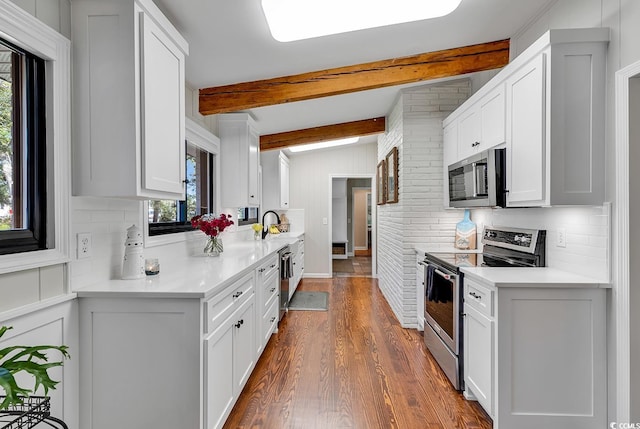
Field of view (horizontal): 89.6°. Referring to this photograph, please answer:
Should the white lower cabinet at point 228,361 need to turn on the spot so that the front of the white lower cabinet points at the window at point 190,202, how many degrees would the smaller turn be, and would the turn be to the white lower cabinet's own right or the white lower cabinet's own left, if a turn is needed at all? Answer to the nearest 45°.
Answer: approximately 135° to the white lower cabinet's own left

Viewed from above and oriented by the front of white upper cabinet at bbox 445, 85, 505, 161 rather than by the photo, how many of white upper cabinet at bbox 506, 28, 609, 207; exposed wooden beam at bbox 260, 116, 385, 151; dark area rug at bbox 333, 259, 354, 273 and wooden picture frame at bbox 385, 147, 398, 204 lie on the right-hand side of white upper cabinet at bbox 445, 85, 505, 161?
3

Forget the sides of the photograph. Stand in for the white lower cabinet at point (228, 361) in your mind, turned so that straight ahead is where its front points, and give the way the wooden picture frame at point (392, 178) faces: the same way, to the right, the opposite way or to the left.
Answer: the opposite way

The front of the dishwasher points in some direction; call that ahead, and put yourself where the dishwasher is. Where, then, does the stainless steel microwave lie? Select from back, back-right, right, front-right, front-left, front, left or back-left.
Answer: front-right

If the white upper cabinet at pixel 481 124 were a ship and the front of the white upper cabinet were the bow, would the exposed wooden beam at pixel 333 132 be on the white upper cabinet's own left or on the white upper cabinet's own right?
on the white upper cabinet's own right

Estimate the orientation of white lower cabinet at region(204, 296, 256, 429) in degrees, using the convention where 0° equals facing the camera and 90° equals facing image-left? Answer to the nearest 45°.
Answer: approximately 315°

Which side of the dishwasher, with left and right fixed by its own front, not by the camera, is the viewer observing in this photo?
right

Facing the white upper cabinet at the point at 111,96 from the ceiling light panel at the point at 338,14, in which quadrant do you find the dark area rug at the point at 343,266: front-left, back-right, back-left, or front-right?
back-right

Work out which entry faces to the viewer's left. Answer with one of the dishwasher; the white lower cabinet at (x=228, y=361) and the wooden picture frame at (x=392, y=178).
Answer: the wooden picture frame

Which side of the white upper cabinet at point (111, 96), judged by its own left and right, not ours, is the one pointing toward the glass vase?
left

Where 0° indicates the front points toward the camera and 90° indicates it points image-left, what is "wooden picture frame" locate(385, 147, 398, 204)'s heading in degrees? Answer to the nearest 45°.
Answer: approximately 90°

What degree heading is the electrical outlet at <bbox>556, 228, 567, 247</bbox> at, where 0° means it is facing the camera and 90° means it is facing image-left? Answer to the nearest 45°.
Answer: approximately 45°

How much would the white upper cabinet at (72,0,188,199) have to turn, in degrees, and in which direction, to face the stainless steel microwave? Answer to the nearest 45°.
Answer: approximately 45° to its left

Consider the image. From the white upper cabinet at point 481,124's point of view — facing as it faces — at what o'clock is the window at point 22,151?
The window is roughly at 12 o'clock from the white upper cabinet.
